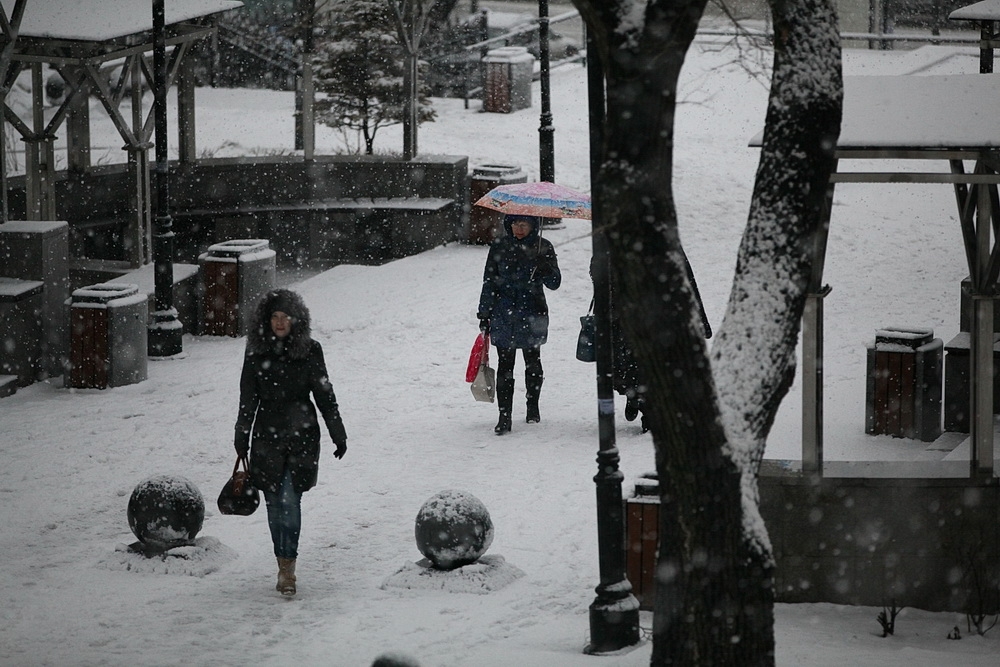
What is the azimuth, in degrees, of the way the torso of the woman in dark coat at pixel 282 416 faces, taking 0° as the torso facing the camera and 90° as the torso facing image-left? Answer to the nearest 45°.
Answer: approximately 0°

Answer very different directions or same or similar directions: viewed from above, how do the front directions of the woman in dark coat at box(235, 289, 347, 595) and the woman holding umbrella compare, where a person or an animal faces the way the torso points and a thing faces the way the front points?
same or similar directions

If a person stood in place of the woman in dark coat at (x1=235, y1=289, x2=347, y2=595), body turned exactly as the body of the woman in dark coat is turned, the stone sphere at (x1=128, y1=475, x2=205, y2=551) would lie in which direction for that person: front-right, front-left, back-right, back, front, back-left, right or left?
back-right

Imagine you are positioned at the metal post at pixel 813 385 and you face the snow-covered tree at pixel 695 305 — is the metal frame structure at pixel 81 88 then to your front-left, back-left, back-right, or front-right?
back-right

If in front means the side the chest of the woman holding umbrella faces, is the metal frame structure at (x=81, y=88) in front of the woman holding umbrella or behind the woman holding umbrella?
behind

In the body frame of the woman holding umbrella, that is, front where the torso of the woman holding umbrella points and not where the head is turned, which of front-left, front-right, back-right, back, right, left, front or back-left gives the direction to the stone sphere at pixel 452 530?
front

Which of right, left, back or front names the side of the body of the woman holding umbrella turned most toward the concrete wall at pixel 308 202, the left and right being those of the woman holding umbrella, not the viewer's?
back

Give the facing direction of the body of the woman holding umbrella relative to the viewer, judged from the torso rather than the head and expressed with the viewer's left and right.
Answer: facing the viewer

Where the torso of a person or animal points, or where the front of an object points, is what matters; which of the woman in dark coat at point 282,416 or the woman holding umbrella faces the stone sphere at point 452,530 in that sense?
the woman holding umbrella

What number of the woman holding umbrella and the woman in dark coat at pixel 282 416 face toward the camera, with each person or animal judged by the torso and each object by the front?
2

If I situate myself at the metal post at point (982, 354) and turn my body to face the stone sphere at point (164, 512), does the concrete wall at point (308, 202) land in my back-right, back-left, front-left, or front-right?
front-right

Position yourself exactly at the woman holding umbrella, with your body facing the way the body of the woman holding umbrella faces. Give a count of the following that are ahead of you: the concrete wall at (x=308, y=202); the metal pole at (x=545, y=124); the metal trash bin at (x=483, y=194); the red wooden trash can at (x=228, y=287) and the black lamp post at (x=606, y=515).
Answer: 1

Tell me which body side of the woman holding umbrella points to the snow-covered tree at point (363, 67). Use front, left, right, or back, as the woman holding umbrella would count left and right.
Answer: back

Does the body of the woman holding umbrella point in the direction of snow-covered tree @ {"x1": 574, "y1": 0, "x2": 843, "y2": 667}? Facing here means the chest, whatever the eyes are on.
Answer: yes

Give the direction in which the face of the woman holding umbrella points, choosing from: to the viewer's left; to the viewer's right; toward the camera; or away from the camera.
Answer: toward the camera

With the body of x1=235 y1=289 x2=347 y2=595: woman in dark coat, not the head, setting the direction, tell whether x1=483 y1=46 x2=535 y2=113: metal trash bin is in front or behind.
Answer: behind

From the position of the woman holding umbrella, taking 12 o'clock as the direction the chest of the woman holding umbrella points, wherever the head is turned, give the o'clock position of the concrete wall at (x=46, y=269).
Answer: The concrete wall is roughly at 4 o'clock from the woman holding umbrella.
